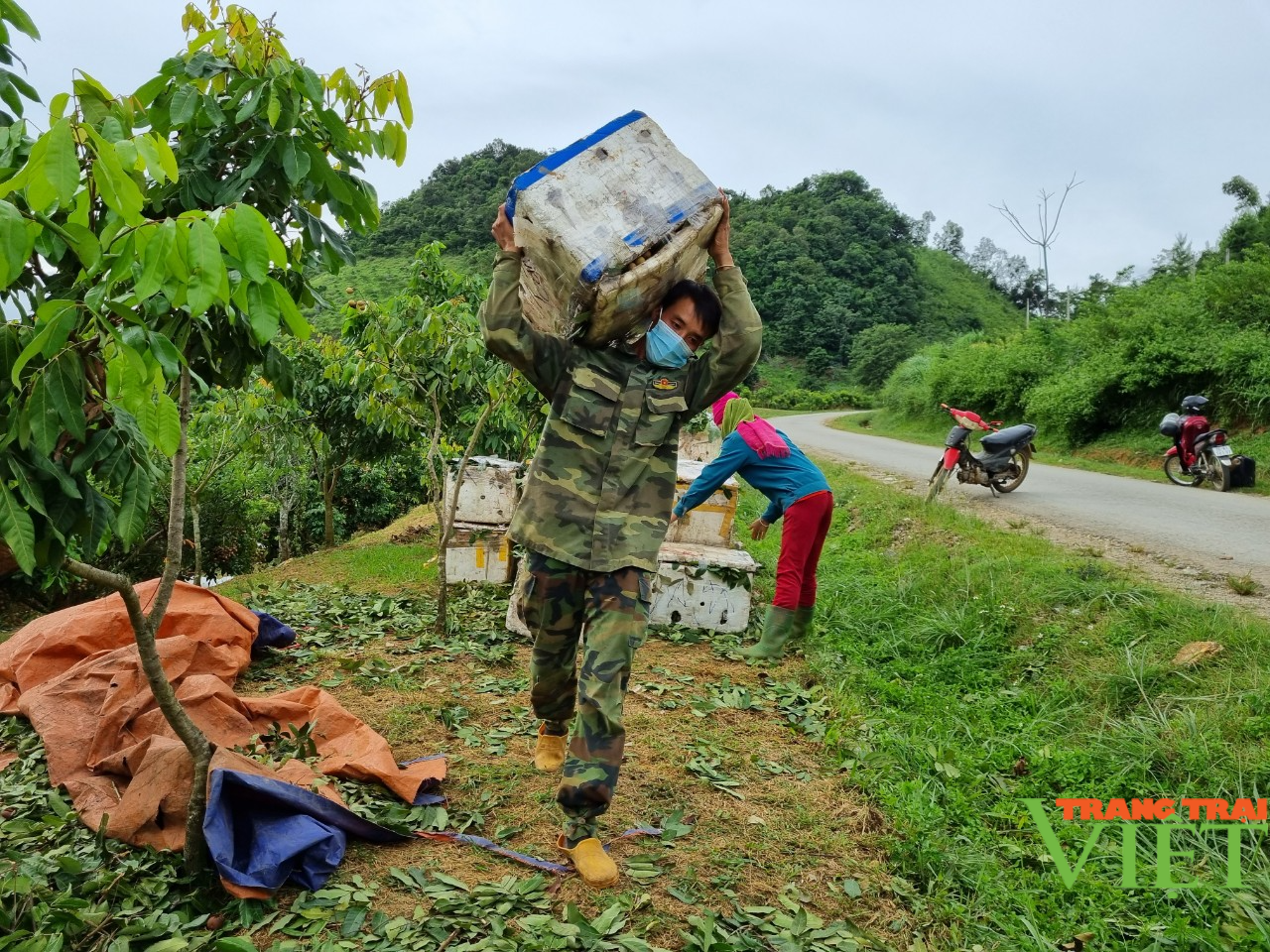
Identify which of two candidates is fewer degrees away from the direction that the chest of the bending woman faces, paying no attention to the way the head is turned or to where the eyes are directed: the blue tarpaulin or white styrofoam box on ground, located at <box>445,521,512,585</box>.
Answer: the white styrofoam box on ground

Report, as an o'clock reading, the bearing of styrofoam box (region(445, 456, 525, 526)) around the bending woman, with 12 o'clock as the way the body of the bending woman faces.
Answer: The styrofoam box is roughly at 1 o'clock from the bending woman.

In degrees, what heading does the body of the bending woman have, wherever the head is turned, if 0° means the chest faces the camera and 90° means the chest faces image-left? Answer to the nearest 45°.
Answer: approximately 90°

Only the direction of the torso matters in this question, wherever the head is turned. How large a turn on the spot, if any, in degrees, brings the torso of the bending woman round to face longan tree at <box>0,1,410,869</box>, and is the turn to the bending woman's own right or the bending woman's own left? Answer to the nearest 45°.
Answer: approximately 45° to the bending woman's own left

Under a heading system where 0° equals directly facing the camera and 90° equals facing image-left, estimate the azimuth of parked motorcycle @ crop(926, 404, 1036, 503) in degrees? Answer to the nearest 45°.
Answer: approximately 45°

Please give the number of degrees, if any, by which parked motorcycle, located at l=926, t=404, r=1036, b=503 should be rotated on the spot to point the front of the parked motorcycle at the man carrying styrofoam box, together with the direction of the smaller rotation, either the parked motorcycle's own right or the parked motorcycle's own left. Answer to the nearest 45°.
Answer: approximately 45° to the parked motorcycle's own left
